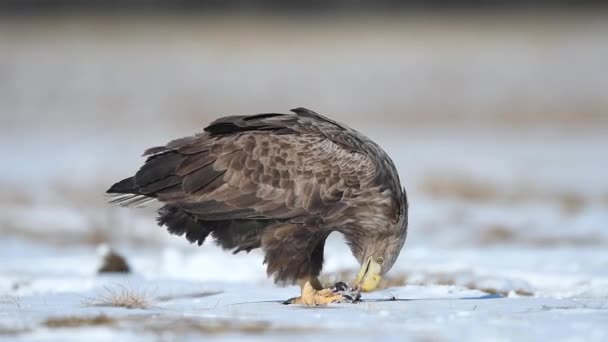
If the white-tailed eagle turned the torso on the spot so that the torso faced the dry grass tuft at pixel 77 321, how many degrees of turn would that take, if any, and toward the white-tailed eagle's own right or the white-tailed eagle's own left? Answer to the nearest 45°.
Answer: approximately 135° to the white-tailed eagle's own right

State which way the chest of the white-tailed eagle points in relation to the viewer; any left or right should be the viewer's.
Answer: facing to the right of the viewer
